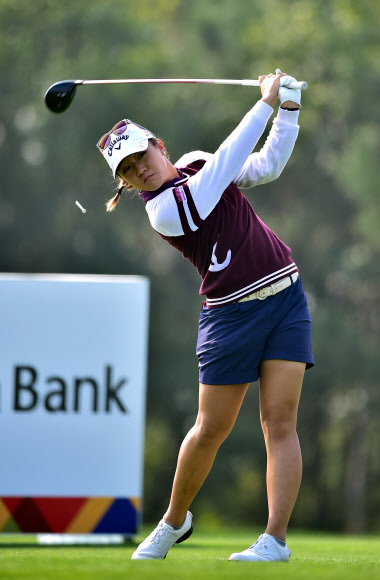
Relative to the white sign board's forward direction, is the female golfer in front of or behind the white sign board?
in front

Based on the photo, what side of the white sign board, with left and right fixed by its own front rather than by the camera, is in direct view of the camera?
front

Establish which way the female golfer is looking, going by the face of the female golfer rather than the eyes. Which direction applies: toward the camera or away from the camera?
toward the camera
